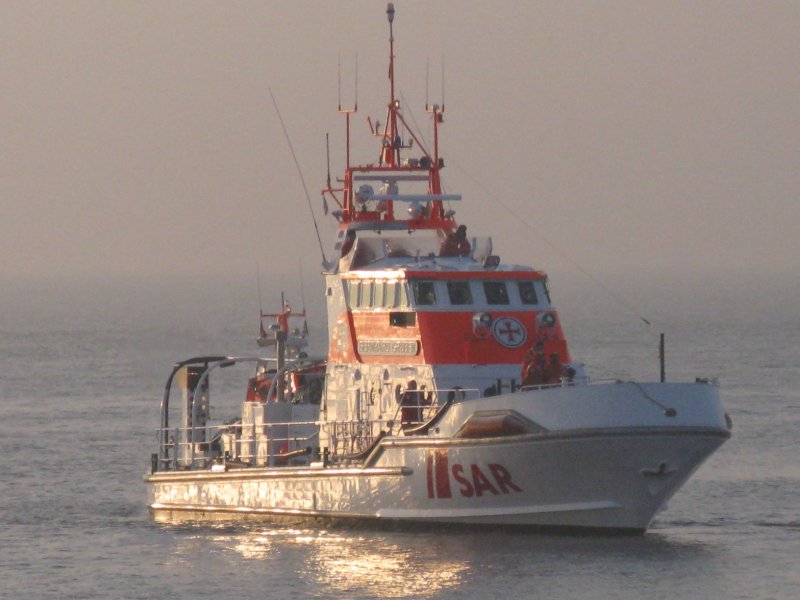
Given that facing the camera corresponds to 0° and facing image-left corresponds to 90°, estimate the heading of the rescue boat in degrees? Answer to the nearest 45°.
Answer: approximately 315°
